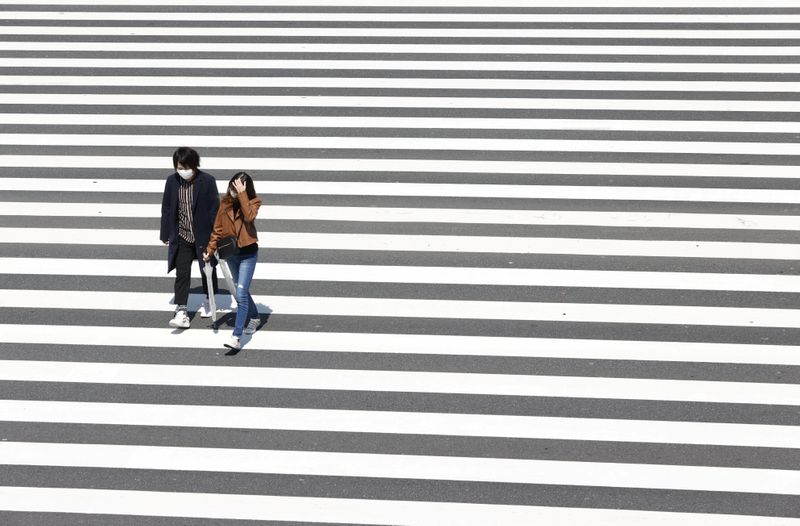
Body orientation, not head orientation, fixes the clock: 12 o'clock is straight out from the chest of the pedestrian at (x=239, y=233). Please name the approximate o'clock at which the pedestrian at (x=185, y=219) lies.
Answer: the pedestrian at (x=185, y=219) is roughly at 3 o'clock from the pedestrian at (x=239, y=233).

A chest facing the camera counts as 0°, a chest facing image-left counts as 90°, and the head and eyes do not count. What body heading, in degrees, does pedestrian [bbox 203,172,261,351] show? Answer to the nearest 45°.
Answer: approximately 45°
